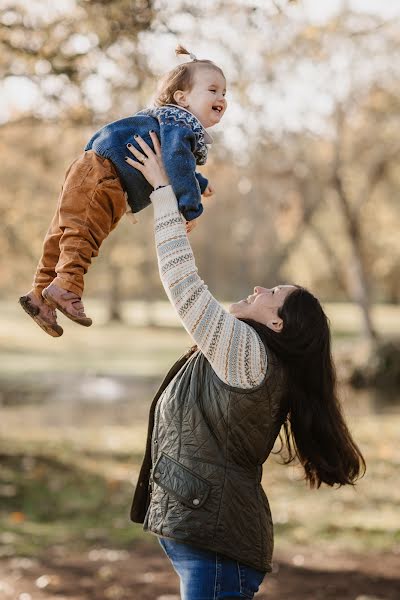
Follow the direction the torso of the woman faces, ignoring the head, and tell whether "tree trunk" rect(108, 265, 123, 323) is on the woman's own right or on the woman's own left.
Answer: on the woman's own right

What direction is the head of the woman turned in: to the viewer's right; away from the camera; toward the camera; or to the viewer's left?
to the viewer's left

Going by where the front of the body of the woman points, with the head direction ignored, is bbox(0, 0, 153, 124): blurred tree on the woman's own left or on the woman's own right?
on the woman's own right

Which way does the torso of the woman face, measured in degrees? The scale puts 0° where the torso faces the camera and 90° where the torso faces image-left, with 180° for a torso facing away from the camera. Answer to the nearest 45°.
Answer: approximately 90°
